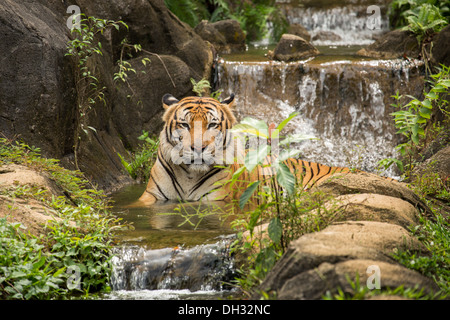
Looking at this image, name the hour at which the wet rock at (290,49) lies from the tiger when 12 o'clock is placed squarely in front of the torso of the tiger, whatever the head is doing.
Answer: The wet rock is roughly at 5 o'clock from the tiger.

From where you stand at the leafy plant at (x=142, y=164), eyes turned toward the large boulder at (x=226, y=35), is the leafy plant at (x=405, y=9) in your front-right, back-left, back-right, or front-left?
front-right

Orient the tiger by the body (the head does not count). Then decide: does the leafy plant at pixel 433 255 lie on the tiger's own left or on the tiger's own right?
on the tiger's own left

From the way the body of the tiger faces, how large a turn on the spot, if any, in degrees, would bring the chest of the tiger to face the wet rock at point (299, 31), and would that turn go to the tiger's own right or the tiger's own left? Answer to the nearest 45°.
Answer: approximately 135° to the tiger's own right

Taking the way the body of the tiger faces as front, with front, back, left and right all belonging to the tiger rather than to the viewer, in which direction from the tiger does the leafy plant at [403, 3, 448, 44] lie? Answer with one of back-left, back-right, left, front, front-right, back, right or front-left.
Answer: back

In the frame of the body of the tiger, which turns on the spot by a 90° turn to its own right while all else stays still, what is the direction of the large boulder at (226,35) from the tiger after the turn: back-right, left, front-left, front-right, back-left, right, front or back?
front-right

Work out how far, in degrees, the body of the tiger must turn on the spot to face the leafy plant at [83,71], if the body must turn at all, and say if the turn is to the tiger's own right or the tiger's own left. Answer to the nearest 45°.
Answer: approximately 90° to the tiger's own right

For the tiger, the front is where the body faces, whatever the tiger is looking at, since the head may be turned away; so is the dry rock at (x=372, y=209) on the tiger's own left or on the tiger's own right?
on the tiger's own left

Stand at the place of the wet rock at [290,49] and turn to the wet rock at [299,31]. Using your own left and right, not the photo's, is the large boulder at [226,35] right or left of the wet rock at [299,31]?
left

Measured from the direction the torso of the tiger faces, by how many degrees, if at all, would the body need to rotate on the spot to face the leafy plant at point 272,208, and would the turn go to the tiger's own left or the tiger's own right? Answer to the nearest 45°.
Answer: approximately 45° to the tiger's own left

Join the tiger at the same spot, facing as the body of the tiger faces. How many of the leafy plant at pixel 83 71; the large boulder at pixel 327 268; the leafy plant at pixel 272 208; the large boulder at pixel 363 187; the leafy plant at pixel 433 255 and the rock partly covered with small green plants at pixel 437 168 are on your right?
1

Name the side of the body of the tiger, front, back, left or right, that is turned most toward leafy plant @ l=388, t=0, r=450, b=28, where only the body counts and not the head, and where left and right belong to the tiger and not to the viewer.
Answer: back

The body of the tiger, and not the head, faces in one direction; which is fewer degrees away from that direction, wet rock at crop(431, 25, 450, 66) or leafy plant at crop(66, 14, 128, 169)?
the leafy plant

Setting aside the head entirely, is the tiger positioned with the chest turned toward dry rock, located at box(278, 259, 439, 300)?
no

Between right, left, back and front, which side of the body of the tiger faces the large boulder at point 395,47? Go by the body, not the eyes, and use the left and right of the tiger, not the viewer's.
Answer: back
